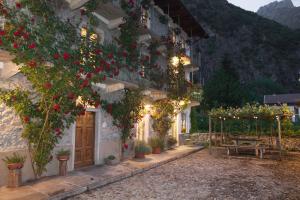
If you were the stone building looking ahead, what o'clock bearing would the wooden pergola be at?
The wooden pergola is roughly at 10 o'clock from the stone building.

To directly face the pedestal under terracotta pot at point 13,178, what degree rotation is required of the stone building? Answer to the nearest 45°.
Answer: approximately 90° to its right

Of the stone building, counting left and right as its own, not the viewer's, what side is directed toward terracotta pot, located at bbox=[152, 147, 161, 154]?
left

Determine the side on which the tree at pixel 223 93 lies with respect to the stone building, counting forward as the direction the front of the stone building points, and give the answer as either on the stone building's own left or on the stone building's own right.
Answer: on the stone building's own left

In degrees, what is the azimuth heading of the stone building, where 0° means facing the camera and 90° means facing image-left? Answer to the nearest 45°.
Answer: approximately 315°
